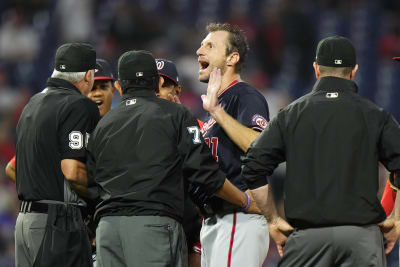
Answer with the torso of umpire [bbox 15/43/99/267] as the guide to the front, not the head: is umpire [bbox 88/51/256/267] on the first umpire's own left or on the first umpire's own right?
on the first umpire's own right

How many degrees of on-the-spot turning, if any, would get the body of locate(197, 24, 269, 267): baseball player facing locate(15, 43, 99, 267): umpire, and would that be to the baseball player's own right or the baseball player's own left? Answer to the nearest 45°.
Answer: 0° — they already face them

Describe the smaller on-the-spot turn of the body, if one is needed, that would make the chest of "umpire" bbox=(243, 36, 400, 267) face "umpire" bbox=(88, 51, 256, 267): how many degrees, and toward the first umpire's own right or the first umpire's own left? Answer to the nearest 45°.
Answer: approximately 90° to the first umpire's own left

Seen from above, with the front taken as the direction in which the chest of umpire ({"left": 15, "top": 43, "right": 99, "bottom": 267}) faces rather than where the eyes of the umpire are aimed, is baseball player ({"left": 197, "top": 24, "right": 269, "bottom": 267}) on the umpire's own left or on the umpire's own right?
on the umpire's own right

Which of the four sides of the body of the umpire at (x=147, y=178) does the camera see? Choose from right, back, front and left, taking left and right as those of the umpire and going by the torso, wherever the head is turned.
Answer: back

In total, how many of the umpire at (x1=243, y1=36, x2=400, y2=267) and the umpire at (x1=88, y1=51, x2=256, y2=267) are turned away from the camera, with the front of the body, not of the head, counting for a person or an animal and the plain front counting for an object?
2

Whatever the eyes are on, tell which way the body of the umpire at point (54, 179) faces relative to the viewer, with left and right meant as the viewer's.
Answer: facing away from the viewer and to the right of the viewer

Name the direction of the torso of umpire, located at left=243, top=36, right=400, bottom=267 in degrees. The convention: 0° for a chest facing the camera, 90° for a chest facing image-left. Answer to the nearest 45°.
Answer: approximately 180°

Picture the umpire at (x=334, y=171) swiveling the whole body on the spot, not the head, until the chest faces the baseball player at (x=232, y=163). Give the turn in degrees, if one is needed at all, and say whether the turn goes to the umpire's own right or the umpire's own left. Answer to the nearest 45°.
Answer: approximately 45° to the umpire's own left

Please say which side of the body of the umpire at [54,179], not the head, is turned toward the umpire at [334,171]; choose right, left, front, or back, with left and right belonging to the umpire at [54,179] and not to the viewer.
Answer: right

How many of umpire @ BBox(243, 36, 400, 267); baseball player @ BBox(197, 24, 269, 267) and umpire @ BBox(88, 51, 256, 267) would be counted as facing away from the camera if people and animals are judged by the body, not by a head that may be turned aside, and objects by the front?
2

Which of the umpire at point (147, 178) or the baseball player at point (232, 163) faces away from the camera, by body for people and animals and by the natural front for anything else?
the umpire

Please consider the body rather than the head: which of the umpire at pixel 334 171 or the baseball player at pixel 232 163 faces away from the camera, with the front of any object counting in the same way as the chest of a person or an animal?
the umpire
